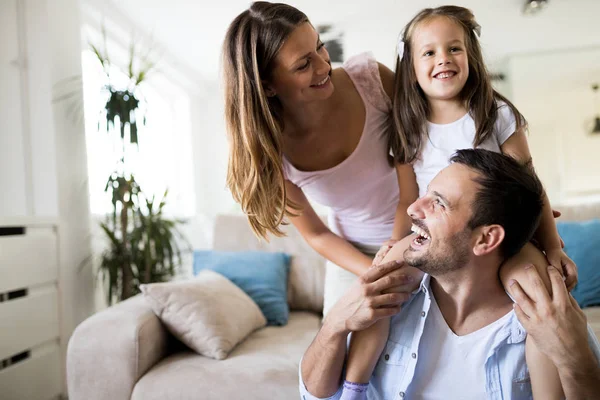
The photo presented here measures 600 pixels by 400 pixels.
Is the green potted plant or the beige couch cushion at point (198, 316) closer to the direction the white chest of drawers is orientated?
the beige couch cushion

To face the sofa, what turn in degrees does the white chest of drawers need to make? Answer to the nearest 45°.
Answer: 0° — it already faces it

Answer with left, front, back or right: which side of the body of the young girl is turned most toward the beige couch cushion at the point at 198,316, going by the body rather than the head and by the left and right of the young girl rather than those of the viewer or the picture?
right

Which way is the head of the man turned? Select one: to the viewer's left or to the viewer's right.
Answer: to the viewer's left

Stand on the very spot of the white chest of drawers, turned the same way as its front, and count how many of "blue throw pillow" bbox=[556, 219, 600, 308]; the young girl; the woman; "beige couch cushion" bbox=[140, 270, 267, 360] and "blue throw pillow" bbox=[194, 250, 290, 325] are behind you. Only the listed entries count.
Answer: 0

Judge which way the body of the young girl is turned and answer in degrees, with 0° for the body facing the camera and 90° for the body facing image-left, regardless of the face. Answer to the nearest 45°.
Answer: approximately 0°

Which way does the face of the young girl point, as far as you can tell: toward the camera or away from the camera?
toward the camera

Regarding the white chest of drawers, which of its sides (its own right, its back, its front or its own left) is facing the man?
front

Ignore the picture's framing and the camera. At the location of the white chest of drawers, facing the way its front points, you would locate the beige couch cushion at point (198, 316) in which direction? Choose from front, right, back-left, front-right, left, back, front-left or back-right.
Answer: front

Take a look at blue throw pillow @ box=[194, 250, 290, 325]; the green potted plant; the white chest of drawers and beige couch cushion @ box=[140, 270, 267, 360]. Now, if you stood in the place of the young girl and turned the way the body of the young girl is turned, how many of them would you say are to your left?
0

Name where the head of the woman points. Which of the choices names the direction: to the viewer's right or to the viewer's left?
to the viewer's right

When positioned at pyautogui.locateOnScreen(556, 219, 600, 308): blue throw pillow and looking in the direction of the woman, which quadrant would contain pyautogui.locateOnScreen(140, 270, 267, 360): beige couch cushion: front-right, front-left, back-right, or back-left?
front-right

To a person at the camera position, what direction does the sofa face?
facing the viewer
